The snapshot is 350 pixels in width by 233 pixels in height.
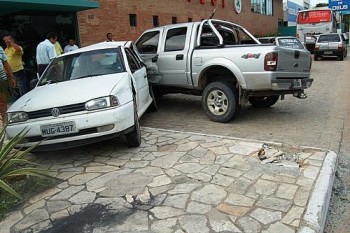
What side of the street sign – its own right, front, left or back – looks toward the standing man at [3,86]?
front

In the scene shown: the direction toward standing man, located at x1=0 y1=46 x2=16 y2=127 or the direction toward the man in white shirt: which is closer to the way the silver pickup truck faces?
the man in white shirt

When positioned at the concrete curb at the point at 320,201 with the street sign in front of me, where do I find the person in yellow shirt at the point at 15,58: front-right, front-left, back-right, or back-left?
front-left

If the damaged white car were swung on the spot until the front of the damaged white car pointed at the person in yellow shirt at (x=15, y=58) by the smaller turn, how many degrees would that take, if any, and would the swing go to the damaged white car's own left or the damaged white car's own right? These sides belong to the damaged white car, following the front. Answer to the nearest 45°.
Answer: approximately 135° to the damaged white car's own right

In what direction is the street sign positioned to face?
toward the camera

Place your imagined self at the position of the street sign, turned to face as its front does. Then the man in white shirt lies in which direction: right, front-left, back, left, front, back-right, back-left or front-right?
front

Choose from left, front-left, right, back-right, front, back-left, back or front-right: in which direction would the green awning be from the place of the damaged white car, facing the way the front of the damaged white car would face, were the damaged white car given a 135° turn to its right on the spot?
front

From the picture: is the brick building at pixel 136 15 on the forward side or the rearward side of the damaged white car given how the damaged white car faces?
on the rearward side

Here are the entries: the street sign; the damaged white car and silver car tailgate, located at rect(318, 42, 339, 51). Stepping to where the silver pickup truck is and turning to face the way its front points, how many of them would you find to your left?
1

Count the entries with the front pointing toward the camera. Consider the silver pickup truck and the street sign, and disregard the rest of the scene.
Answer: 1

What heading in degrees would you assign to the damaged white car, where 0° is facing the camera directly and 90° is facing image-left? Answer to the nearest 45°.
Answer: approximately 45°
